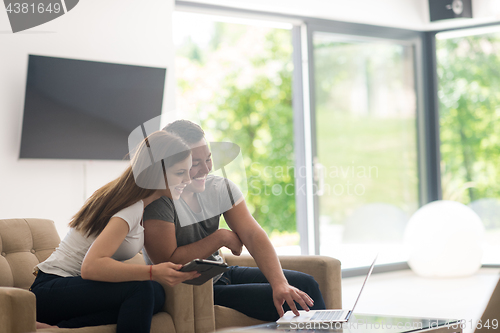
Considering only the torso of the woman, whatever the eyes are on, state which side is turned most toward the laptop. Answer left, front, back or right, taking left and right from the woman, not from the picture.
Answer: front

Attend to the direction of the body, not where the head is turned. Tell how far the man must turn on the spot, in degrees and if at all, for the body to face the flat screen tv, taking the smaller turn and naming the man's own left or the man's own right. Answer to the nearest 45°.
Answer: approximately 180°

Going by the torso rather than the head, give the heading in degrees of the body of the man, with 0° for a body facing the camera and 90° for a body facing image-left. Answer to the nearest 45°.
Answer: approximately 315°

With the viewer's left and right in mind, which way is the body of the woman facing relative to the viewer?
facing to the right of the viewer

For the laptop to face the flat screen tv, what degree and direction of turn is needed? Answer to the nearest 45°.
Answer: approximately 45° to its right

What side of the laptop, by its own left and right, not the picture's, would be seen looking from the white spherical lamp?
right

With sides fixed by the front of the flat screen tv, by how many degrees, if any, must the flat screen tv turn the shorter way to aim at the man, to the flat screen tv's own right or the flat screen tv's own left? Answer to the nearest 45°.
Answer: approximately 45° to the flat screen tv's own right

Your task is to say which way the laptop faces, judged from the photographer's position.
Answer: facing to the left of the viewer

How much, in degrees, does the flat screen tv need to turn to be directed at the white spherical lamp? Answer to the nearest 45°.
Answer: approximately 45° to its left

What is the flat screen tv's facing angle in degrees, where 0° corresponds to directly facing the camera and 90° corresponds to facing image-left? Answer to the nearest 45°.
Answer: approximately 315°

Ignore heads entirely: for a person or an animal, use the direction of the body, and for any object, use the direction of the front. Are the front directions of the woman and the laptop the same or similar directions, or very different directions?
very different directions
